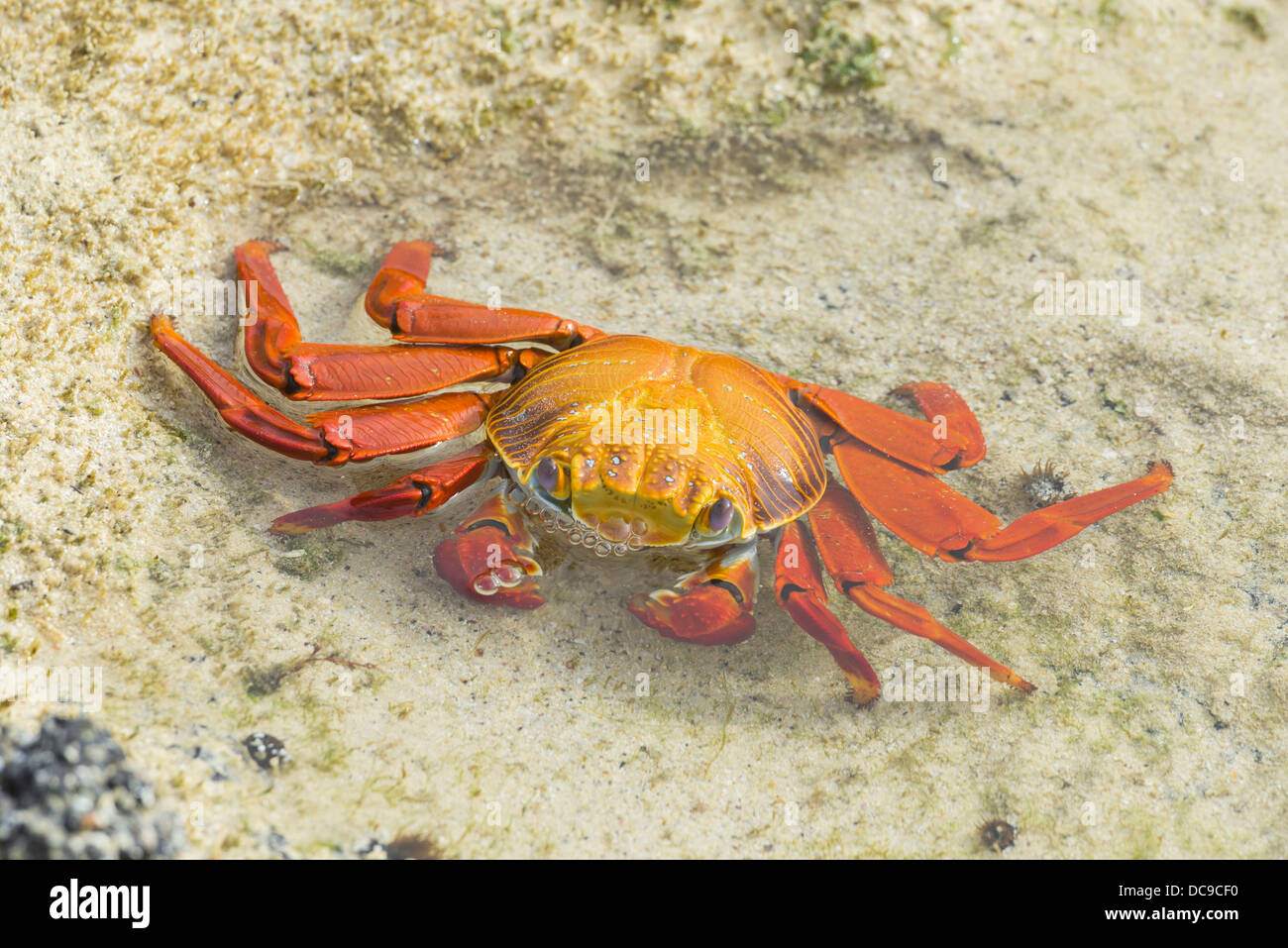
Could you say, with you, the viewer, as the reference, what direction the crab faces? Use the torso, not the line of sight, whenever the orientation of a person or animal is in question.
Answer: facing the viewer
